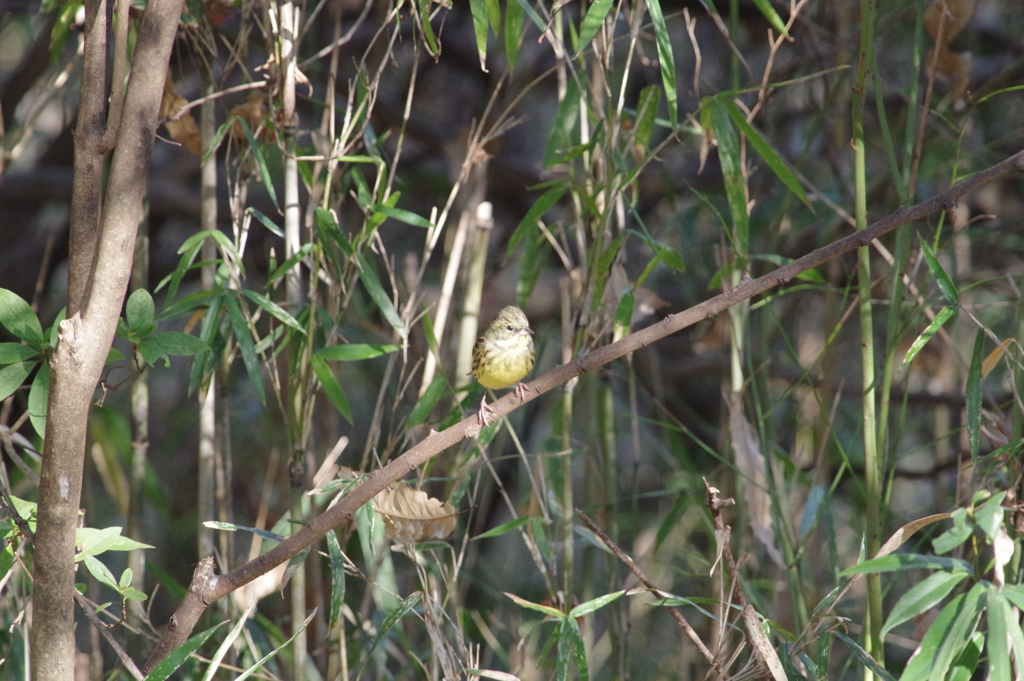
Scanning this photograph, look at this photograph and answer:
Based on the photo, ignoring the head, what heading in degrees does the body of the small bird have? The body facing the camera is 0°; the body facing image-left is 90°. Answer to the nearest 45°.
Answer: approximately 315°

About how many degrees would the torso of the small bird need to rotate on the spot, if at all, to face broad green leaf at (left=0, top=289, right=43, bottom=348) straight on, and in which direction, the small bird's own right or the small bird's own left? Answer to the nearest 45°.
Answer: approximately 90° to the small bird's own right
